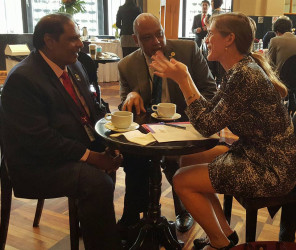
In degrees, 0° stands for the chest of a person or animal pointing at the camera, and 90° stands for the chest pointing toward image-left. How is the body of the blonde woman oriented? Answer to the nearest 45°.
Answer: approximately 90°

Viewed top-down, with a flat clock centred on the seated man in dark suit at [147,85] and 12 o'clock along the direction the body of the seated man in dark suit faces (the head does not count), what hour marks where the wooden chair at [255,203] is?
The wooden chair is roughly at 11 o'clock from the seated man in dark suit.

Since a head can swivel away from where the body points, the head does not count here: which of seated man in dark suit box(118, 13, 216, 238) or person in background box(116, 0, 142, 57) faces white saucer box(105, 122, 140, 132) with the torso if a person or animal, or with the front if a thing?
the seated man in dark suit

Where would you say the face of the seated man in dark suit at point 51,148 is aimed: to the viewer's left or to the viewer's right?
to the viewer's right

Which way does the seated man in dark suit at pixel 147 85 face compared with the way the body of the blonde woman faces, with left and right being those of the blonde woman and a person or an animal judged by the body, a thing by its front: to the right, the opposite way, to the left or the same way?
to the left

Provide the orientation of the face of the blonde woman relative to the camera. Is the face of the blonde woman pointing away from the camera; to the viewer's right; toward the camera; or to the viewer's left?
to the viewer's left
